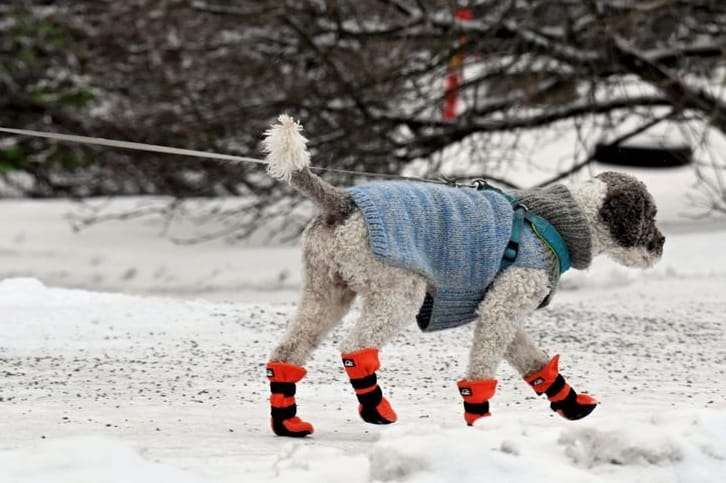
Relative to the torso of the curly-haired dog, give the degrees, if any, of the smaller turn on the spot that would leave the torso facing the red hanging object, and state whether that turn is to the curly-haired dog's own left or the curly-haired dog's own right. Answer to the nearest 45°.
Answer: approximately 90° to the curly-haired dog's own left

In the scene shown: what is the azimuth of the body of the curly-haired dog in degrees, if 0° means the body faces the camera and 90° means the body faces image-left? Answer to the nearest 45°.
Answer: approximately 270°
